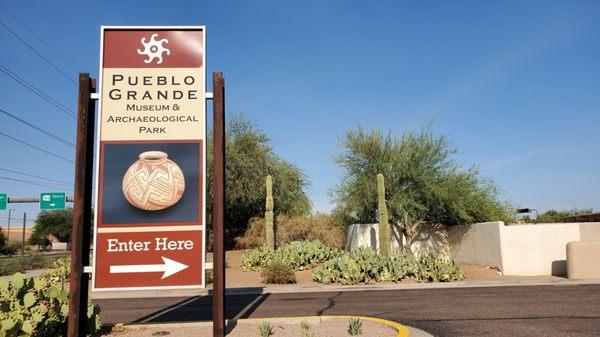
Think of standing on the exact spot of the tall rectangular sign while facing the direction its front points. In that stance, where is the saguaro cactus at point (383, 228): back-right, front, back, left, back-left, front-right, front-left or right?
back-left

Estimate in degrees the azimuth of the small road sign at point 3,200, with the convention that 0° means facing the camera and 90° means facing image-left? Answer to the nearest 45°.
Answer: approximately 0°

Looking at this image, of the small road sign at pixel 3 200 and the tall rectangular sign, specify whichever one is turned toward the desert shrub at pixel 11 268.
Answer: the small road sign

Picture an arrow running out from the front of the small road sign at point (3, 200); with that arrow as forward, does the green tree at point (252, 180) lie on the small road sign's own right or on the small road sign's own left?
on the small road sign's own left

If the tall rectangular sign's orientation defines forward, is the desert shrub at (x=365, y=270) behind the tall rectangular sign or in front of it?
behind

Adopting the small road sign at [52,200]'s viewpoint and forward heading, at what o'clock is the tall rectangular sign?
The tall rectangular sign is roughly at 12 o'clock from the small road sign.

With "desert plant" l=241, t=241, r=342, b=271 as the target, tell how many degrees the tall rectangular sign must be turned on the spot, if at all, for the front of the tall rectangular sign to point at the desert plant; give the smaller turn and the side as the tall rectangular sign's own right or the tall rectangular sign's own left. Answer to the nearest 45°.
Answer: approximately 135° to the tall rectangular sign's own left

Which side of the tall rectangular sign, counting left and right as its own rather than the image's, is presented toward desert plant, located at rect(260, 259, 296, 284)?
back

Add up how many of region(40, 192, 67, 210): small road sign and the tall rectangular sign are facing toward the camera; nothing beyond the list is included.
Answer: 2

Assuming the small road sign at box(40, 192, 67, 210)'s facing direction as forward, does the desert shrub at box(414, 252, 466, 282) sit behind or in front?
in front
